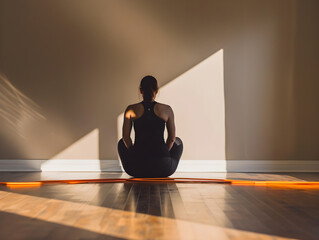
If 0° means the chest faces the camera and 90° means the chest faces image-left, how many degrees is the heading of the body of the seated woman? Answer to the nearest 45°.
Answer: approximately 180°

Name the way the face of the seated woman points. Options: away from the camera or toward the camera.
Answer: away from the camera
